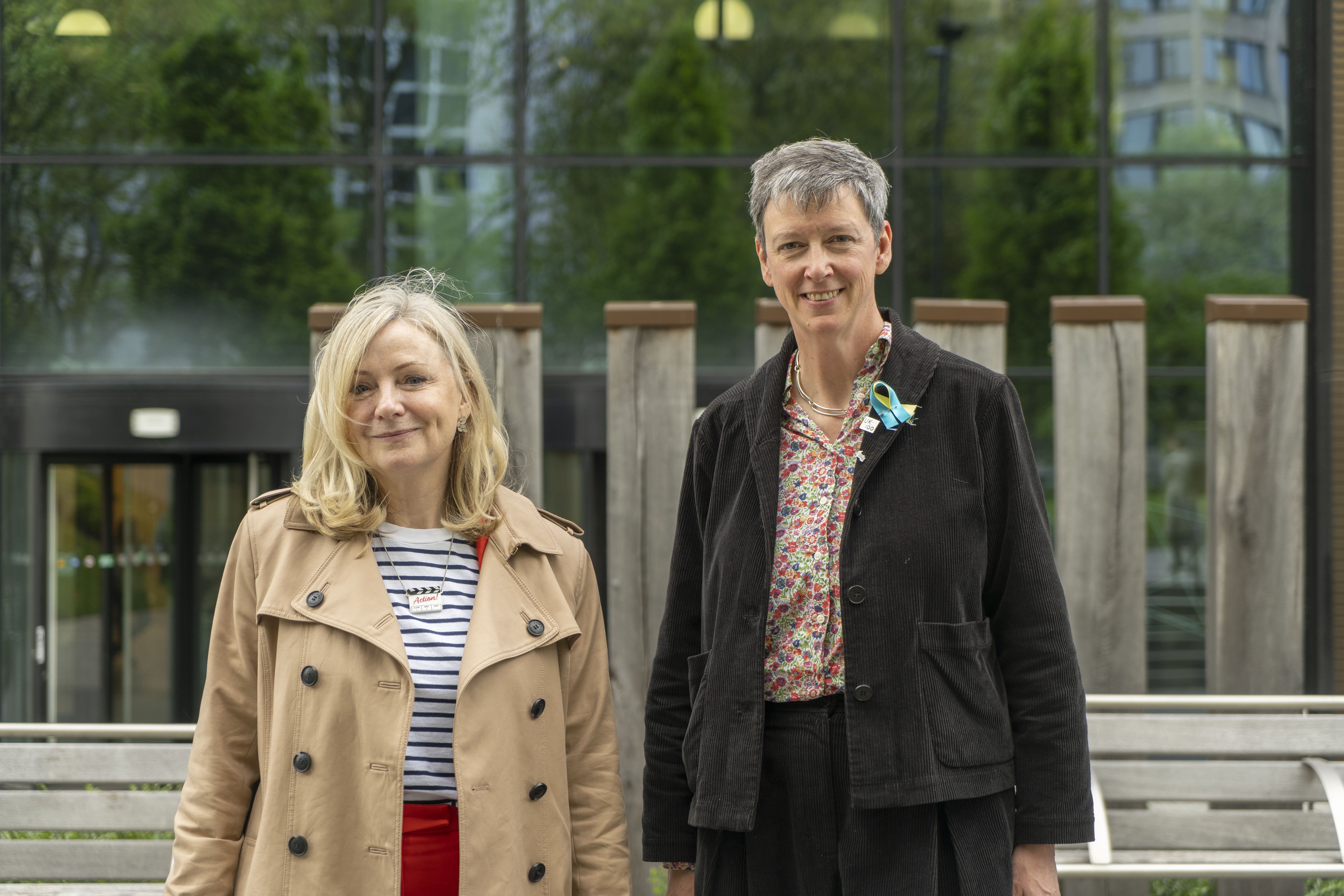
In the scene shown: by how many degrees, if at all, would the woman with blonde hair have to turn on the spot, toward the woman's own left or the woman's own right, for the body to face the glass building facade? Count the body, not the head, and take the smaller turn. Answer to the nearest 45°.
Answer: approximately 180°

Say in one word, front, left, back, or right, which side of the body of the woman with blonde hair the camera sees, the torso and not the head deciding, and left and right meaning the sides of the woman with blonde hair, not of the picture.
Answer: front

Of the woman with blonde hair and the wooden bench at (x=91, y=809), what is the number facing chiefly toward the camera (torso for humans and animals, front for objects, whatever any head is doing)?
2

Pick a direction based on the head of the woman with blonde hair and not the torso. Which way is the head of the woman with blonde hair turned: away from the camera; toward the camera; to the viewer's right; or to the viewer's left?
toward the camera

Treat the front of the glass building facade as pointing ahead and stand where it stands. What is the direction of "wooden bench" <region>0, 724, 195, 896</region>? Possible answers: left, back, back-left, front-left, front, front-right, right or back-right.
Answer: front

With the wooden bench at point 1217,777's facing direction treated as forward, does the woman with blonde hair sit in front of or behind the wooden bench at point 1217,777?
in front

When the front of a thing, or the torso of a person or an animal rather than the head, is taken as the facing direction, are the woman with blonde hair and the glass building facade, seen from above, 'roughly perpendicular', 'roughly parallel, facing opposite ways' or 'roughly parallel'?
roughly parallel

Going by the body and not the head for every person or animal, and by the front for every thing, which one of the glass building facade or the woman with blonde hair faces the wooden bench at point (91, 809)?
the glass building facade

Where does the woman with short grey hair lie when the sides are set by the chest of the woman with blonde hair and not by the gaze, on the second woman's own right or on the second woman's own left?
on the second woman's own left

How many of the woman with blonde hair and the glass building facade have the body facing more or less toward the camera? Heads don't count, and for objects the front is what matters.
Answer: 2

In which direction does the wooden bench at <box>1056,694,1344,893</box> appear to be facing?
toward the camera

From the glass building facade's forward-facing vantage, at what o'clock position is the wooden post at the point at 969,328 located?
The wooden post is roughly at 11 o'clock from the glass building facade.

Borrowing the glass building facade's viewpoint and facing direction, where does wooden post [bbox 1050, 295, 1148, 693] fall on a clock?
The wooden post is roughly at 11 o'clock from the glass building facade.
